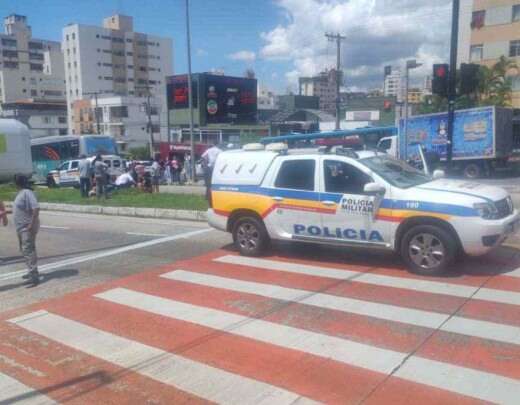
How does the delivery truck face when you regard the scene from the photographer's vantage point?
facing away from the viewer and to the left of the viewer

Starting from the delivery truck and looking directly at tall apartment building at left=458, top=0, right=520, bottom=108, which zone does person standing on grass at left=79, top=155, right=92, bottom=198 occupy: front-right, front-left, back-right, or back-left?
back-left

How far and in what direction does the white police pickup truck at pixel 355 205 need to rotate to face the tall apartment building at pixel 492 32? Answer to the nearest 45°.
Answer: approximately 135° to its left

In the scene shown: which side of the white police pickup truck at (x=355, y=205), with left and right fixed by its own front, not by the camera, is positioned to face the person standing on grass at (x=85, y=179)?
back

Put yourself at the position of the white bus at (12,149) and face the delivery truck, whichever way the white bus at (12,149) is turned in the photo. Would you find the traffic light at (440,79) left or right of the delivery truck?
right

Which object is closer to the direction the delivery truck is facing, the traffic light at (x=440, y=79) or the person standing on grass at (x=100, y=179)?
the person standing on grass
